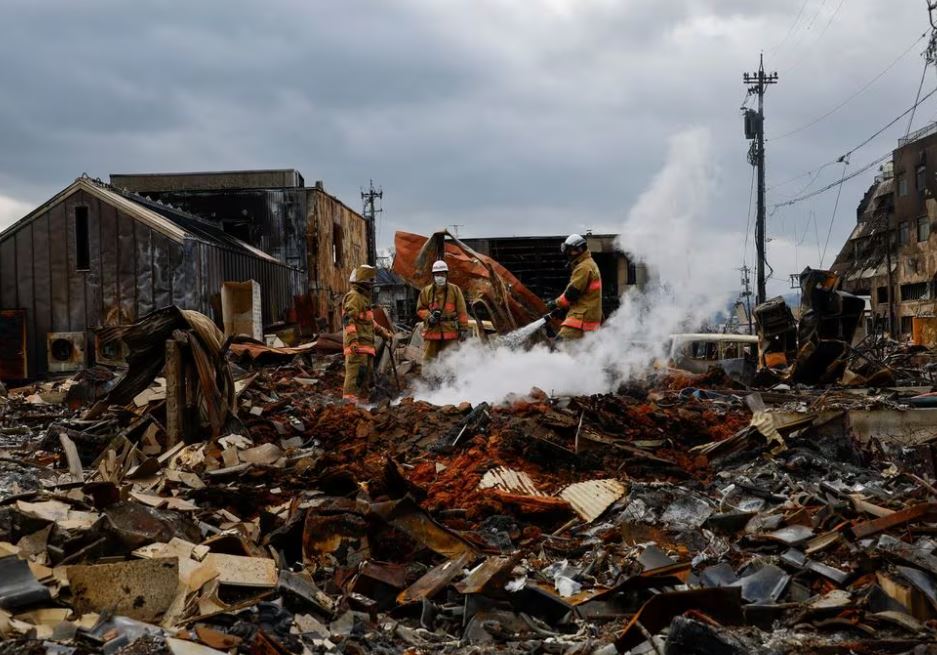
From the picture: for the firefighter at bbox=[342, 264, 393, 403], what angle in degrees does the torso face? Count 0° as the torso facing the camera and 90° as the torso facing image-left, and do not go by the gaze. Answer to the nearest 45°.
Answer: approximately 270°

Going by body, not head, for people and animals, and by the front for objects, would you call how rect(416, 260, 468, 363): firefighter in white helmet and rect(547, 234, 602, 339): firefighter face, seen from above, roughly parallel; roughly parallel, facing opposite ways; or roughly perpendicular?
roughly perpendicular

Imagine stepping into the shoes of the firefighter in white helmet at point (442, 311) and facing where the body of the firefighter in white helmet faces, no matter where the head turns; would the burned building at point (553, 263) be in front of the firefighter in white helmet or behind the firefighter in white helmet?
behind

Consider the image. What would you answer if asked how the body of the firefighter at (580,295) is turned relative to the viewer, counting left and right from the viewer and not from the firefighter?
facing to the left of the viewer

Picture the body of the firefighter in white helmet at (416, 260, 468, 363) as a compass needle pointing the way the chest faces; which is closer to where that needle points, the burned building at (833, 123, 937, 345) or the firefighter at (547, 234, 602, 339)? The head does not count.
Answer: the firefighter

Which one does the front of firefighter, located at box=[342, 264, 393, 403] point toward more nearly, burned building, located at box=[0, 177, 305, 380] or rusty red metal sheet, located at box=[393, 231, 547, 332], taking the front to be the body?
the rusty red metal sheet

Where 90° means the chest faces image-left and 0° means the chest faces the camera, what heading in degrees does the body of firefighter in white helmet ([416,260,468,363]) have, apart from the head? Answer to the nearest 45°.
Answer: approximately 0°

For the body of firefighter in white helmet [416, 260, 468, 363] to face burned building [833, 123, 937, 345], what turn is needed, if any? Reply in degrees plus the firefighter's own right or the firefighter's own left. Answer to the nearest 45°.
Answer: approximately 135° to the firefighter's own left

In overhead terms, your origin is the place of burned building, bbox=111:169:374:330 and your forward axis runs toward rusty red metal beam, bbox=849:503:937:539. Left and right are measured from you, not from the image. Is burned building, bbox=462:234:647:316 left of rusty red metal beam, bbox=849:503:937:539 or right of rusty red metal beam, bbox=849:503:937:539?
left

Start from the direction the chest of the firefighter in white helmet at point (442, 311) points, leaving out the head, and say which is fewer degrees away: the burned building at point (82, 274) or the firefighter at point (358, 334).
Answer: the firefighter

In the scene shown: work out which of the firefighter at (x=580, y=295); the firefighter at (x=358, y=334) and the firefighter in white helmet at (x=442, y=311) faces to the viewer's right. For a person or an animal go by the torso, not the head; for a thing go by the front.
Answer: the firefighter at (x=358, y=334)

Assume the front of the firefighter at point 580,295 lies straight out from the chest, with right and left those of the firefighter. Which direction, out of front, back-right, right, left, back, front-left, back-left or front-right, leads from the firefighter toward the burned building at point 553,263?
right

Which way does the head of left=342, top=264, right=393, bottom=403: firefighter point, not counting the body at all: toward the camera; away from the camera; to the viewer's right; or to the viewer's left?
to the viewer's right
